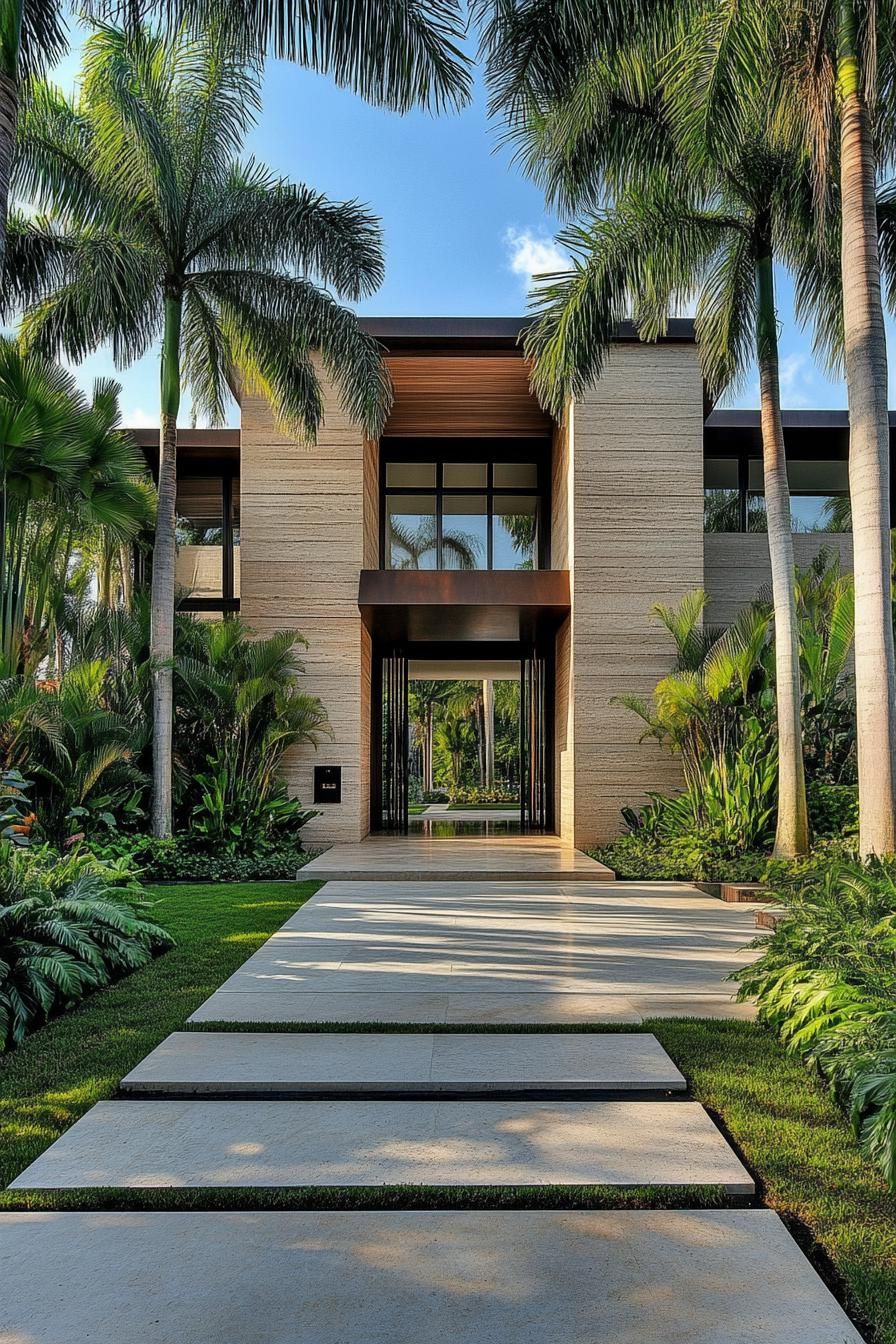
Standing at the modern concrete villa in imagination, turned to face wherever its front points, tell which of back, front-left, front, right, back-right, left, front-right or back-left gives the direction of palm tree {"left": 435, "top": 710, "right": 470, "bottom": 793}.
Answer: back

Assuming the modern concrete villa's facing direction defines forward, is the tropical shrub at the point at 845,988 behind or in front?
in front

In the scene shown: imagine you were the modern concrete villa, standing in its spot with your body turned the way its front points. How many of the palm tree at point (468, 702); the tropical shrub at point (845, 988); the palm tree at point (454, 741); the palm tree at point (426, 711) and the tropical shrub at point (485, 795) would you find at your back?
4

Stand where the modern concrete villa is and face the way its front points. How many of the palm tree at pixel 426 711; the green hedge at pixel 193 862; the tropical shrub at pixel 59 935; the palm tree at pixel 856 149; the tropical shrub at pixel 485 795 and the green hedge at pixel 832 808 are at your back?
2

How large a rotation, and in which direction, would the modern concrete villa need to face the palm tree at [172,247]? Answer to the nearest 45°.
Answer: approximately 45° to its right

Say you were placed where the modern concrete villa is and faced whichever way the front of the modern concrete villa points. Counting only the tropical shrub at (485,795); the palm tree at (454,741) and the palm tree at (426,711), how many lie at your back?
3

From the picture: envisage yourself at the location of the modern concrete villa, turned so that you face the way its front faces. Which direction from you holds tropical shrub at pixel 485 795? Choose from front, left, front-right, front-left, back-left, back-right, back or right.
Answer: back

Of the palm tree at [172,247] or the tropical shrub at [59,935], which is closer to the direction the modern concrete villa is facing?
the tropical shrub

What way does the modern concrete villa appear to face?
toward the camera

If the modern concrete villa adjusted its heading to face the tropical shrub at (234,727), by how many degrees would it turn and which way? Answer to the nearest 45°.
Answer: approximately 90° to its right

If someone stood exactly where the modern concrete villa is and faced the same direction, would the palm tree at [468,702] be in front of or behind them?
behind
